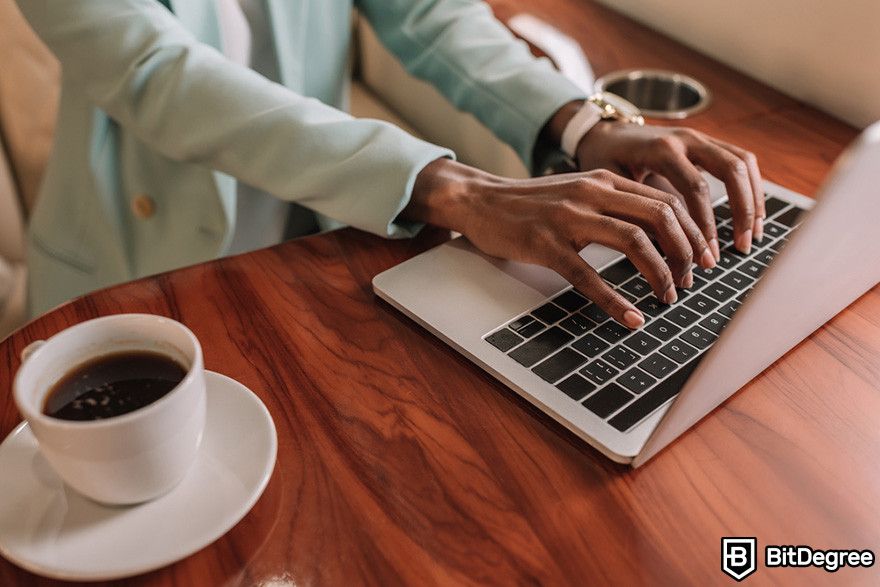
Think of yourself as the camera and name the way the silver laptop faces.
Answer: facing away from the viewer and to the left of the viewer
